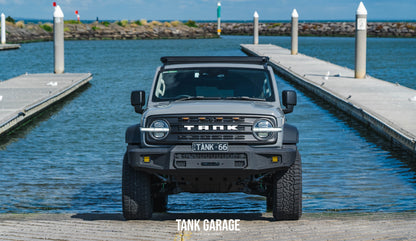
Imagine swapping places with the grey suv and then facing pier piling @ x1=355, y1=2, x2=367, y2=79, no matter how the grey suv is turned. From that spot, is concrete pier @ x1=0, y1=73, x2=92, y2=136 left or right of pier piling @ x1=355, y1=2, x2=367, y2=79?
left

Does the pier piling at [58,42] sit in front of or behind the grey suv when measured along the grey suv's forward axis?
behind

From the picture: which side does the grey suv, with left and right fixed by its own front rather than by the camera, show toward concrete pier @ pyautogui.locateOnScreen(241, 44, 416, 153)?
back

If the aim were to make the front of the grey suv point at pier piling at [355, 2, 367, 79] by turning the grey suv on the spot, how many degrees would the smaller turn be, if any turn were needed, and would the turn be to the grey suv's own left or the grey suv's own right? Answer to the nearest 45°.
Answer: approximately 180°

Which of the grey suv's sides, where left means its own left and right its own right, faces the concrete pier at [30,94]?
back

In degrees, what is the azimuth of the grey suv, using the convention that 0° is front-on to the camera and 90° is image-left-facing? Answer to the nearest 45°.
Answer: approximately 0°
